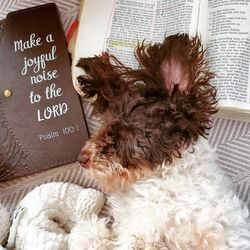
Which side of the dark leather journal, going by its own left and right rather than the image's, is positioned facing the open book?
left

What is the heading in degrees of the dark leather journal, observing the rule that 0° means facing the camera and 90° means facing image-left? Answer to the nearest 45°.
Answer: approximately 0°
